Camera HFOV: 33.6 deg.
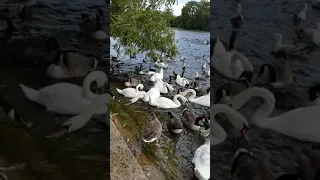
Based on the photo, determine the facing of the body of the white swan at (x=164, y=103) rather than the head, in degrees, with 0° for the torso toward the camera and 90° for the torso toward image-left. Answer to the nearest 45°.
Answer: approximately 270°

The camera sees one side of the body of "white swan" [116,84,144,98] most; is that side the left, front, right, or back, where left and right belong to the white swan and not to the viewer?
right

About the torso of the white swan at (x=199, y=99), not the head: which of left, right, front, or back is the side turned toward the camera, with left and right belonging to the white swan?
left
